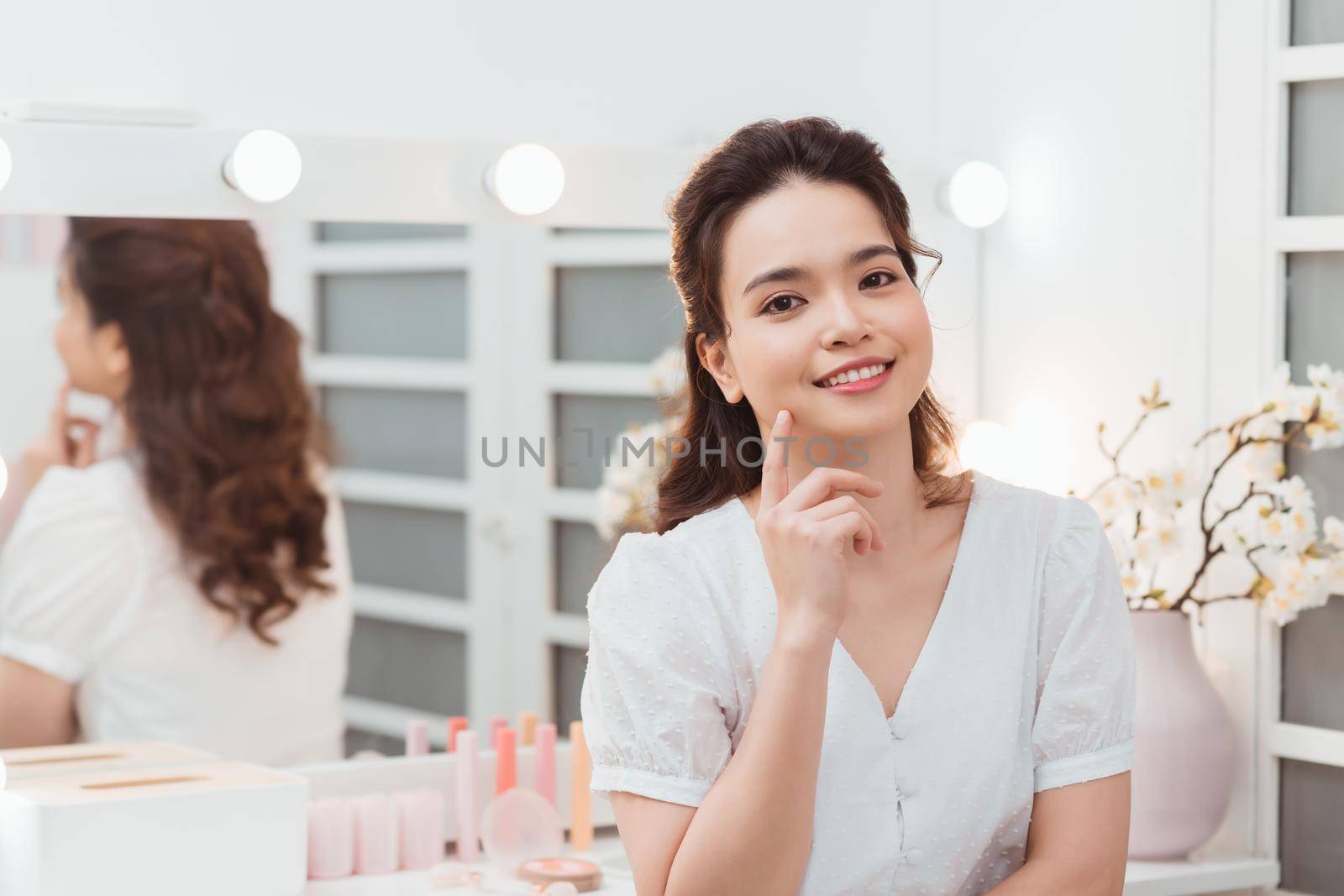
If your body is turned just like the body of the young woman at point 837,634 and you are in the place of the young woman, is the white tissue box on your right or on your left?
on your right

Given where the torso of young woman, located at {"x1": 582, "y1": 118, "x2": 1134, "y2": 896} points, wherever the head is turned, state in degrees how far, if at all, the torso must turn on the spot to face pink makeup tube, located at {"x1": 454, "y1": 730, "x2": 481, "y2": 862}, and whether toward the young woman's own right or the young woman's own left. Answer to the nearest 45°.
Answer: approximately 135° to the young woman's own right

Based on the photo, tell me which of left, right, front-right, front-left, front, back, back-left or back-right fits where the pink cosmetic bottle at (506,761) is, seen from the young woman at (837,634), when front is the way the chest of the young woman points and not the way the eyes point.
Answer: back-right

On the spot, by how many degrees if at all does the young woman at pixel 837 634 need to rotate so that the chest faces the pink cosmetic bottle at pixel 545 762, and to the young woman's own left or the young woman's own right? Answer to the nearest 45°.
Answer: approximately 135° to the young woman's own right

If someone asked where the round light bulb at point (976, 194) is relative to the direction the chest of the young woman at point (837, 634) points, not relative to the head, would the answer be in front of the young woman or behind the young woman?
behind

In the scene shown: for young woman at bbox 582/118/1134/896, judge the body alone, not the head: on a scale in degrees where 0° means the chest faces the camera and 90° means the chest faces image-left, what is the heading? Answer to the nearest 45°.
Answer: approximately 0°

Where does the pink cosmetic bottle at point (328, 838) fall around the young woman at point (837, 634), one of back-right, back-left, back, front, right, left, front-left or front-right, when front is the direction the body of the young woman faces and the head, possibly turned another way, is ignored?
back-right

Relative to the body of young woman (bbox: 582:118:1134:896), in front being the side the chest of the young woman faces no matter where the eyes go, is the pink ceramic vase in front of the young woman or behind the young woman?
behind

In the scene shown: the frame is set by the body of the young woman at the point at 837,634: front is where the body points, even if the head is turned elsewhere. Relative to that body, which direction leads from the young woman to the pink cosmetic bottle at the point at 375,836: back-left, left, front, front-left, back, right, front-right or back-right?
back-right

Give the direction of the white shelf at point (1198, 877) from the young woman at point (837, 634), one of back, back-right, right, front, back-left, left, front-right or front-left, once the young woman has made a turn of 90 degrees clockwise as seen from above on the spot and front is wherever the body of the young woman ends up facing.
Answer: back-right

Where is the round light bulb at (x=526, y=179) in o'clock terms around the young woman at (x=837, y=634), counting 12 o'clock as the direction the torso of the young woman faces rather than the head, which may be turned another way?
The round light bulb is roughly at 5 o'clock from the young woman.
